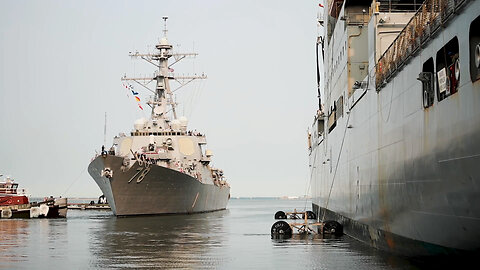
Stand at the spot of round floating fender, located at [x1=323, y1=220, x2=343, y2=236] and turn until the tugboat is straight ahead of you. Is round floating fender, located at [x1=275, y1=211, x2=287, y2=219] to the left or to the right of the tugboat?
right

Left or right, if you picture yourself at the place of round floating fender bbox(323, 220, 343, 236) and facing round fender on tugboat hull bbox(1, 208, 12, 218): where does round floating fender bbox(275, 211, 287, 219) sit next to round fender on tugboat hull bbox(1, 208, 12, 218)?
right

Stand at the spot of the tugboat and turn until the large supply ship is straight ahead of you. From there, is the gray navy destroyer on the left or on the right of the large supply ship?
left

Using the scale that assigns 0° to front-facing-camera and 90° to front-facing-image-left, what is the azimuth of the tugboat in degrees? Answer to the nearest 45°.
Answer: approximately 270°

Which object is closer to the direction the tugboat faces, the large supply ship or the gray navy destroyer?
the gray navy destroyer

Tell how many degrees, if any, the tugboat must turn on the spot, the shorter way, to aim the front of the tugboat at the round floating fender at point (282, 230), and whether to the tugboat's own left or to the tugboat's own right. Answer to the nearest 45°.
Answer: approximately 45° to the tugboat's own right

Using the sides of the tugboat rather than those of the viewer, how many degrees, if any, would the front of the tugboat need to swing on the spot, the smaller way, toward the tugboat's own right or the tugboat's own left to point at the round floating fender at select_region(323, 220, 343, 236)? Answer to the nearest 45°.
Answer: approximately 45° to the tugboat's own right

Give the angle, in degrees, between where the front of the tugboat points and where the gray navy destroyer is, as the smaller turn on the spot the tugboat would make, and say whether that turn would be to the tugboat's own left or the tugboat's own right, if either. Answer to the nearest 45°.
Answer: approximately 45° to the tugboat's own right

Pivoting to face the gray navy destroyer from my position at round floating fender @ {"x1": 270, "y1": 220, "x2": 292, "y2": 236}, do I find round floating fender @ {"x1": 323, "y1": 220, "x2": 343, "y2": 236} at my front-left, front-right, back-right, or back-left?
back-right
